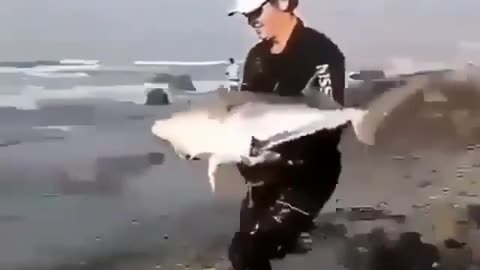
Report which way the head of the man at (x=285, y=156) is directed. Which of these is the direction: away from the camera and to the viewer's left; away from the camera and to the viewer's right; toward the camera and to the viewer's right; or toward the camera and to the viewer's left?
toward the camera and to the viewer's left

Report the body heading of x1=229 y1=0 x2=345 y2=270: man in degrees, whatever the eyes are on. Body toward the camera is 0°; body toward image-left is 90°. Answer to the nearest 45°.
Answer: approximately 45°
